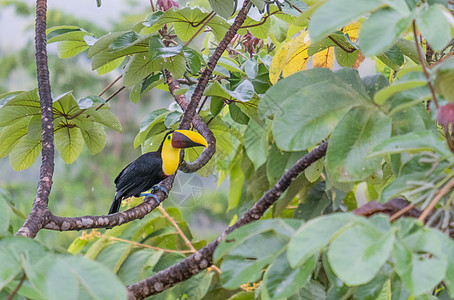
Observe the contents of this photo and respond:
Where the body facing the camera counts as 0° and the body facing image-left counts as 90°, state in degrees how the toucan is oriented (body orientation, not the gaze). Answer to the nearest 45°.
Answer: approximately 270°
